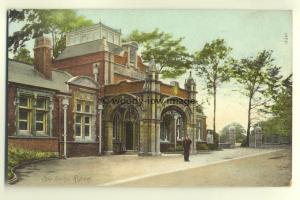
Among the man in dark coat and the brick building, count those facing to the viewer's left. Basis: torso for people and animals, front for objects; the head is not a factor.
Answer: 0

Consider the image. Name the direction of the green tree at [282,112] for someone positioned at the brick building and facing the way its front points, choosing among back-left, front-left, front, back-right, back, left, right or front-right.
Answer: front-left

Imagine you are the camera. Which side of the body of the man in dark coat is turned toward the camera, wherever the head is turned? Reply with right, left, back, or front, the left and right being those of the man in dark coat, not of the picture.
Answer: front
